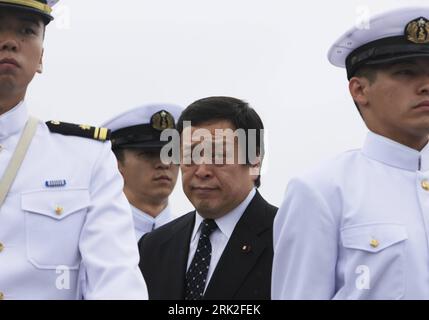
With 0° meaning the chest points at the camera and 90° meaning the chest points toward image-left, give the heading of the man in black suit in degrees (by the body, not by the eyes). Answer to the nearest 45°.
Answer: approximately 45°

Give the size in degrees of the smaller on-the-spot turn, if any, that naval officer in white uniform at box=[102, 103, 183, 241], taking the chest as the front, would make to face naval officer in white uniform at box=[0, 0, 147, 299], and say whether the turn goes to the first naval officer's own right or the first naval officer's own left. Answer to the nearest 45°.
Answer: approximately 45° to the first naval officer's own right

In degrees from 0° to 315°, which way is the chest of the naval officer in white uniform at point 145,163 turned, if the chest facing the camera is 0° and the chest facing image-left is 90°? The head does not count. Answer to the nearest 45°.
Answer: approximately 315°
